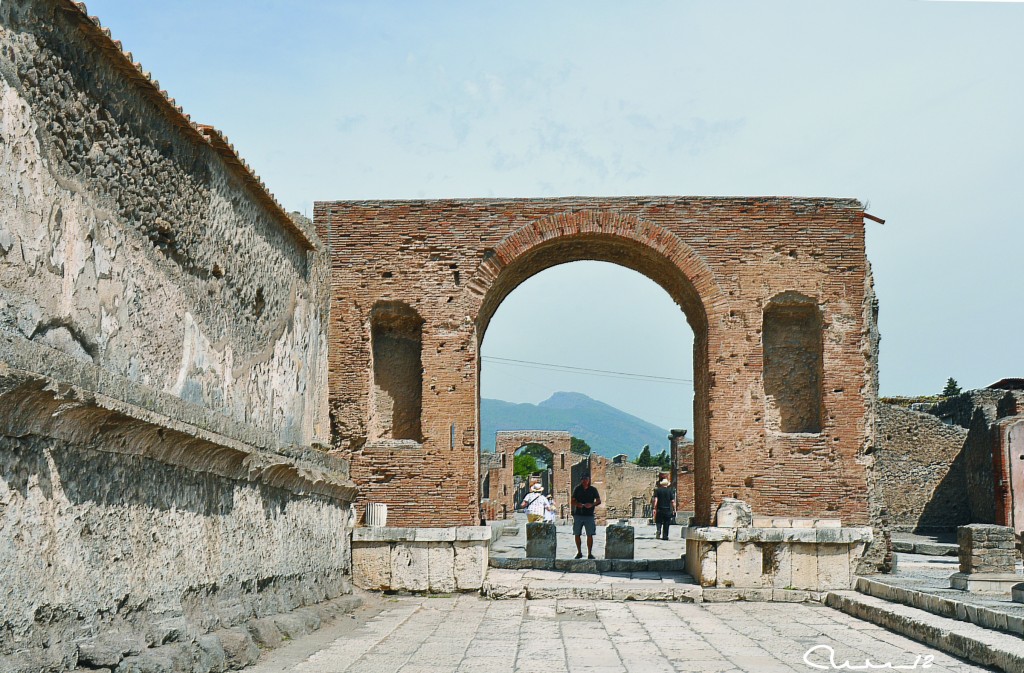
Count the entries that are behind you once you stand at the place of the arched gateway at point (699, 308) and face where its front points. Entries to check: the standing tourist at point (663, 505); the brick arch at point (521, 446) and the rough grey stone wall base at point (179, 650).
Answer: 2

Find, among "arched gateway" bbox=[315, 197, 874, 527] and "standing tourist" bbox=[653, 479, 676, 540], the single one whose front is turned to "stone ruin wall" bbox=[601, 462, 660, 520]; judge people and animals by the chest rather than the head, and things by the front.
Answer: the standing tourist

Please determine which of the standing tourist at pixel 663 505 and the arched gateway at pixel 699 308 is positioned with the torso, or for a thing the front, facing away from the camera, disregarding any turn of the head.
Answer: the standing tourist

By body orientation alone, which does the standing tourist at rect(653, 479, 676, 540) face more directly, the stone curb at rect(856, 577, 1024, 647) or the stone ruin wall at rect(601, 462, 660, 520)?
the stone ruin wall

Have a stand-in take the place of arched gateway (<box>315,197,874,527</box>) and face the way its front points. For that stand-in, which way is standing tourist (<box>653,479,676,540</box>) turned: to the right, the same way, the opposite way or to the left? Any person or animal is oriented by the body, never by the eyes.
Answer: the opposite way

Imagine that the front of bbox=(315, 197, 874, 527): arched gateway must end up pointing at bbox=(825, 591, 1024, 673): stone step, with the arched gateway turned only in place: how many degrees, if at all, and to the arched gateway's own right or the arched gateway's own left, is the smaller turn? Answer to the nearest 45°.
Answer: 0° — it already faces it

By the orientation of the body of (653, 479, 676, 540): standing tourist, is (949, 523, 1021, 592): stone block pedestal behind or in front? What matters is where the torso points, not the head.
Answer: behind

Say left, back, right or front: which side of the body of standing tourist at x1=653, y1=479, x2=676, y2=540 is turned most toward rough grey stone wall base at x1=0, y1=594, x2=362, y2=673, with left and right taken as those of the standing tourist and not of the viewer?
back

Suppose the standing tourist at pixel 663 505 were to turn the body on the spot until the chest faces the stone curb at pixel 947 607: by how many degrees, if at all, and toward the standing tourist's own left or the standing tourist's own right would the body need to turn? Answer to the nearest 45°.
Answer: approximately 180°

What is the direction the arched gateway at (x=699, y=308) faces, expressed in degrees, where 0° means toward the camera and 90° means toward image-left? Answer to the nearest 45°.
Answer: approximately 0°

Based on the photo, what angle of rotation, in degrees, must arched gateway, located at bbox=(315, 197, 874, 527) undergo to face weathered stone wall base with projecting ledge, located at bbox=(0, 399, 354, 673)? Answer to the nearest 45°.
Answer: approximately 45° to its right

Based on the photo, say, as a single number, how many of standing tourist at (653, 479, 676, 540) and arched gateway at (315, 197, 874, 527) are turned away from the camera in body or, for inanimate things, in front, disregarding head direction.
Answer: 1

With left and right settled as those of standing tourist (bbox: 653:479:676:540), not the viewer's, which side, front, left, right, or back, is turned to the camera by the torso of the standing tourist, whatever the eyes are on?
back

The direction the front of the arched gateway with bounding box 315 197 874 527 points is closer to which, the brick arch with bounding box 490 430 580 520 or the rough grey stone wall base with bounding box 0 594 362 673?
the rough grey stone wall base
